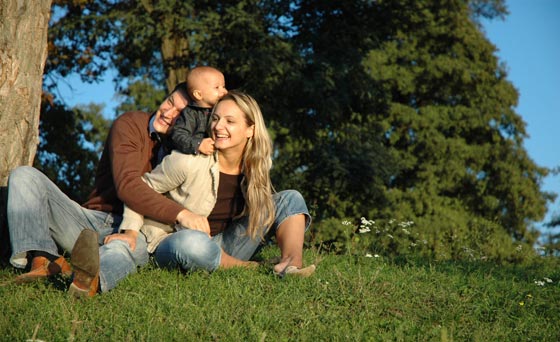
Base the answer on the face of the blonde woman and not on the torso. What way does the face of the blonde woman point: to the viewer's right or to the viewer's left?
to the viewer's left

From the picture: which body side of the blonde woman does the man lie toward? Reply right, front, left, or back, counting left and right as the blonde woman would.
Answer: right

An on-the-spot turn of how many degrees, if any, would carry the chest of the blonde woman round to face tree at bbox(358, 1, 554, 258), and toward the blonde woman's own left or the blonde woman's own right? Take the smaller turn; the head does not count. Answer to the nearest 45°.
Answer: approximately 135° to the blonde woman's own left

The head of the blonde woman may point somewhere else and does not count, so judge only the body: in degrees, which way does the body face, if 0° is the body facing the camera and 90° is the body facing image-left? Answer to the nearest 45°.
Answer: approximately 0°

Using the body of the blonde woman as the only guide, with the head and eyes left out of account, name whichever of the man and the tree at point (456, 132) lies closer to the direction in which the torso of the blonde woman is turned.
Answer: the man
